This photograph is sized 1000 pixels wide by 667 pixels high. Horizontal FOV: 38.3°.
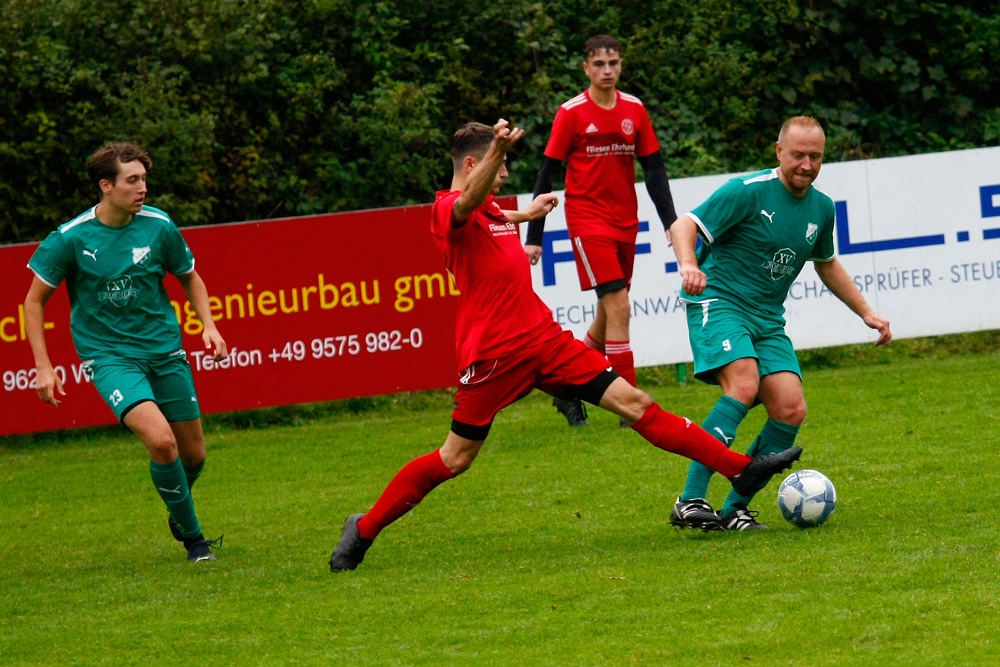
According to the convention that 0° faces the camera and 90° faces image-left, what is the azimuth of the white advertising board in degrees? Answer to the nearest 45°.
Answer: approximately 0°

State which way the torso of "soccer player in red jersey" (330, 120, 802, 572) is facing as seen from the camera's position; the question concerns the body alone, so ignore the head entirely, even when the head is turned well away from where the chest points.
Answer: to the viewer's right

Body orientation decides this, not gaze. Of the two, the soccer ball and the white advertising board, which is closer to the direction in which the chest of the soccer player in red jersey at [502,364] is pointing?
the soccer ball

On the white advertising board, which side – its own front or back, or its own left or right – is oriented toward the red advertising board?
right

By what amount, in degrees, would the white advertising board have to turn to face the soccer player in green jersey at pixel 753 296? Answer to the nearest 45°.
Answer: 0° — it already faces them

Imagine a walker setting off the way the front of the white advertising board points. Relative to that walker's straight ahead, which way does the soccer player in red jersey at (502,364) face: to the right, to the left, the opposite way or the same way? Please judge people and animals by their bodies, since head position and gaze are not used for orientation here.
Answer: to the left

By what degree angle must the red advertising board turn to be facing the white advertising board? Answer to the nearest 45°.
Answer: approximately 90° to its left

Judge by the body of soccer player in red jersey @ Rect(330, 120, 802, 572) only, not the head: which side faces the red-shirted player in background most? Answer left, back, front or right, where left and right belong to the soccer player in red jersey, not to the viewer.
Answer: left
